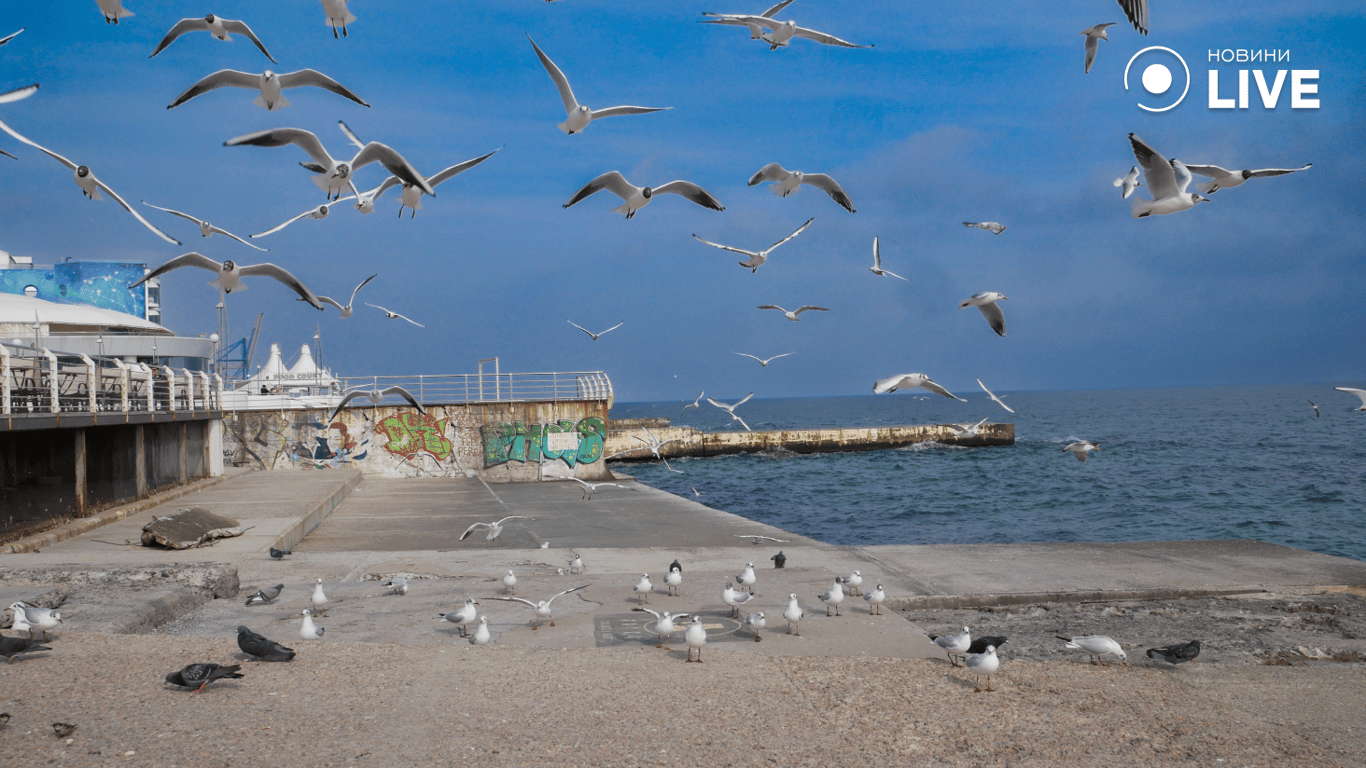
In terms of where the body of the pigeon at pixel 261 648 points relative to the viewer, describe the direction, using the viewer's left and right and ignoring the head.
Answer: facing to the left of the viewer

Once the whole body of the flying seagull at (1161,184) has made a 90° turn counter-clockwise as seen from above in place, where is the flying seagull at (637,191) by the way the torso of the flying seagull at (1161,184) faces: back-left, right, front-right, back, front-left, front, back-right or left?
left

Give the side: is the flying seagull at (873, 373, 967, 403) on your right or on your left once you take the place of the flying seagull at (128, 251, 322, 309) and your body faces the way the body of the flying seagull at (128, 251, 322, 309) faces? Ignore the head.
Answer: on your left

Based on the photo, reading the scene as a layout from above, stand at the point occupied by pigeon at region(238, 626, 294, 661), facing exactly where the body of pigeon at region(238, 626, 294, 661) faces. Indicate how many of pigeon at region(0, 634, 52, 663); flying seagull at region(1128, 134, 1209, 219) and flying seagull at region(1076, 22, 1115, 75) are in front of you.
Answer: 1

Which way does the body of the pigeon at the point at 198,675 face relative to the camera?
to the viewer's left

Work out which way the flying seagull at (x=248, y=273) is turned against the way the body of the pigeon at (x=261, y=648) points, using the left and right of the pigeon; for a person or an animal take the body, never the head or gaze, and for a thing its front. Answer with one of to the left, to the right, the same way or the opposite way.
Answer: to the left

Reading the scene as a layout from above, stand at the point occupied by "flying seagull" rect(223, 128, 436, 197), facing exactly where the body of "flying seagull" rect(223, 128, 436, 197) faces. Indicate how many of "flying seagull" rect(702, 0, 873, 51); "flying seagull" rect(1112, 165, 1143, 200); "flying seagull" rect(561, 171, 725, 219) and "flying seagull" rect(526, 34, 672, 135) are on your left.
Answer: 4
